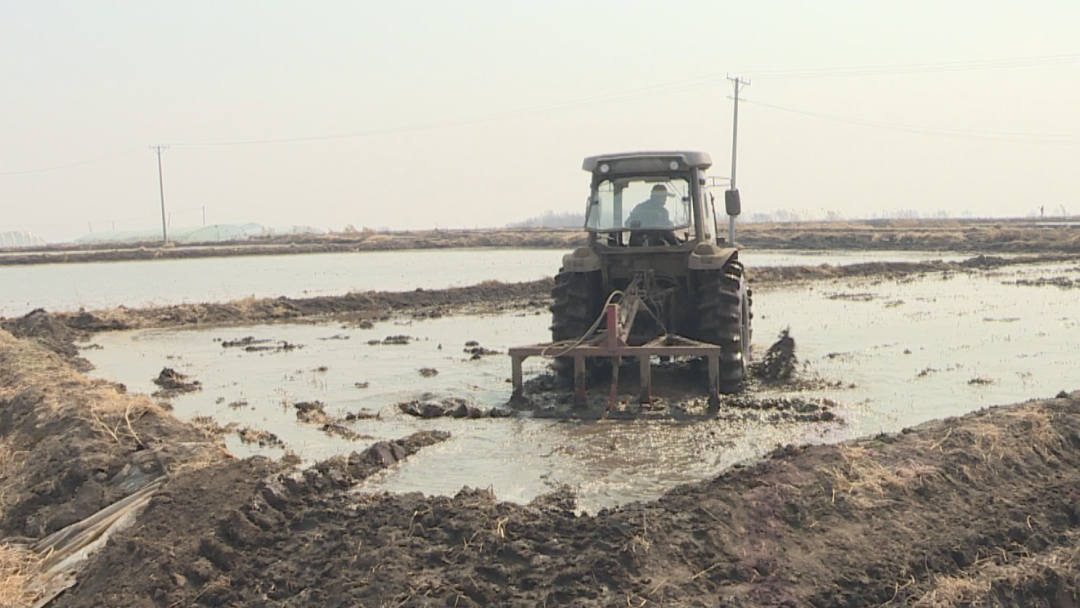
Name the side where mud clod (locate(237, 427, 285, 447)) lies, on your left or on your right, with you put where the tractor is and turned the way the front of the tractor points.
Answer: on your left

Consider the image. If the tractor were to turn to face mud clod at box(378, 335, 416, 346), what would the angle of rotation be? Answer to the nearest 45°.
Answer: approximately 45° to its left

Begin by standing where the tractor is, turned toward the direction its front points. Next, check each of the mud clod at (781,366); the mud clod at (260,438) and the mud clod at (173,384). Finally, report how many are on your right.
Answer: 1

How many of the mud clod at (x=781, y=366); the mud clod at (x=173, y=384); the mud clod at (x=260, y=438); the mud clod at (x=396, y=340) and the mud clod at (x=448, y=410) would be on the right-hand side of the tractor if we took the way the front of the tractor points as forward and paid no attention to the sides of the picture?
1

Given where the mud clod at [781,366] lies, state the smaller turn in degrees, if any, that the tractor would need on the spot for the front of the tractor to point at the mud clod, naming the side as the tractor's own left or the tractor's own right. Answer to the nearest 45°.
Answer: approximately 90° to the tractor's own right

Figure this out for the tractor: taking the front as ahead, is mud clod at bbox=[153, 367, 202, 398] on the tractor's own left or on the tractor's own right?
on the tractor's own left

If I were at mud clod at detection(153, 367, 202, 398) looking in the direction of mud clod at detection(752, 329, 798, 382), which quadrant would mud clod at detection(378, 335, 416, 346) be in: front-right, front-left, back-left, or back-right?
front-left

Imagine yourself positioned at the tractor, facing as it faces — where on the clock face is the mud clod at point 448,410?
The mud clod is roughly at 8 o'clock from the tractor.

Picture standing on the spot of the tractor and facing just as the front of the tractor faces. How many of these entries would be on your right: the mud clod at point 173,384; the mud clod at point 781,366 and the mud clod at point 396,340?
1

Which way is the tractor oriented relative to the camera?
away from the camera
